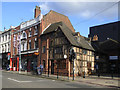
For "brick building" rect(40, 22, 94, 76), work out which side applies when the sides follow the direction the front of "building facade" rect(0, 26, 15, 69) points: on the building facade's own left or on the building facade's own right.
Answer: on the building facade's own left

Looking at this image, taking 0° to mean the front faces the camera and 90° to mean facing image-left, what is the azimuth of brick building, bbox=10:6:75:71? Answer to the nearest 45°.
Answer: approximately 45°

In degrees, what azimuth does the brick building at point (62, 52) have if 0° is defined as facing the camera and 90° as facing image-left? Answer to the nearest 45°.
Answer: approximately 45°

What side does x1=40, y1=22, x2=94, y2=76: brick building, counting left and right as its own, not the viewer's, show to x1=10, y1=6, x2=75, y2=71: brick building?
right

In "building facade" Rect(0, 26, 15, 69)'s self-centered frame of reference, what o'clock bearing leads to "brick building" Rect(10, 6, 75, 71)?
The brick building is roughly at 10 o'clock from the building facade.
